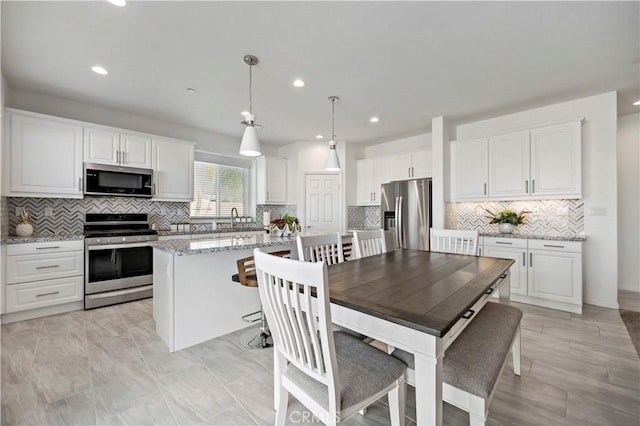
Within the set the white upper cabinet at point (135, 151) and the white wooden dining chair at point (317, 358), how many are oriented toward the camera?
1

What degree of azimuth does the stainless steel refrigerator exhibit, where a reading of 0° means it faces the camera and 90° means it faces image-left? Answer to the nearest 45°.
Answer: approximately 45°

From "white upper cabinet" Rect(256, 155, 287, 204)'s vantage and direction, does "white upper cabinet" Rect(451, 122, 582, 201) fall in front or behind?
in front

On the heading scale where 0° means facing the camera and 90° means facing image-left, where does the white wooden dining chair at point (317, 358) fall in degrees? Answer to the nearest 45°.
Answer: approximately 225°

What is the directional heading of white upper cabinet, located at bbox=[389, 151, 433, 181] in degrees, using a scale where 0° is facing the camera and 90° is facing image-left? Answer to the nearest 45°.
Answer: approximately 45°

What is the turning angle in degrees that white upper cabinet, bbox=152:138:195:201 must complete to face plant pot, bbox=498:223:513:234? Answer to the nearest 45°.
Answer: approximately 45° to its left

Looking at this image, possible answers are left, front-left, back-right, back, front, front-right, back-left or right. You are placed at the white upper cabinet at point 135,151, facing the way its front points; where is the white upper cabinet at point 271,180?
left

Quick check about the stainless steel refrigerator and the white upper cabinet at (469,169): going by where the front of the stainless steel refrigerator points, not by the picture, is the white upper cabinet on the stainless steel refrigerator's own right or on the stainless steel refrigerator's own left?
on the stainless steel refrigerator's own left

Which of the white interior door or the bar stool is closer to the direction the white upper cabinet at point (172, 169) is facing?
the bar stool

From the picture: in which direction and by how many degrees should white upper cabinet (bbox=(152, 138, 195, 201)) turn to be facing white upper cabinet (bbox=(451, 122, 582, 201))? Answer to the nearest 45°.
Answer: approximately 45° to its left

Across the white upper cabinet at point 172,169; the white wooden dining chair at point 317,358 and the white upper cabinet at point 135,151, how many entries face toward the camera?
2
